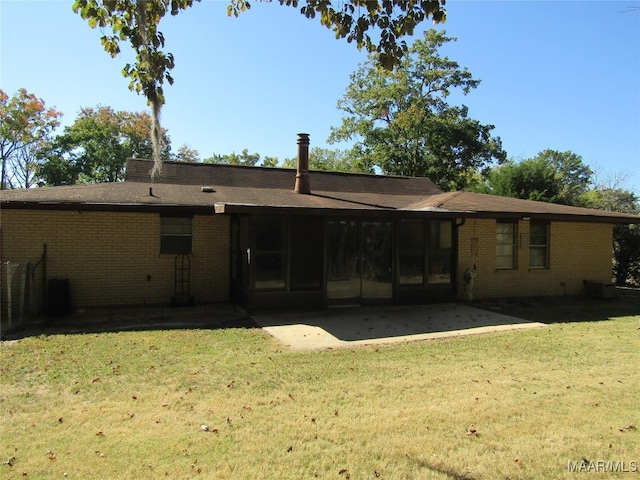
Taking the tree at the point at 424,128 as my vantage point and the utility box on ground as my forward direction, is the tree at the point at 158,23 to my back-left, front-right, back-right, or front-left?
front-right

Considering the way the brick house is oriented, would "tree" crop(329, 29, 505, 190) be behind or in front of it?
in front

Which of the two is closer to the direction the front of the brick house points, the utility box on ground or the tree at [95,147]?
the tree

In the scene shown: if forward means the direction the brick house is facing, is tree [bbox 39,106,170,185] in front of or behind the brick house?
in front

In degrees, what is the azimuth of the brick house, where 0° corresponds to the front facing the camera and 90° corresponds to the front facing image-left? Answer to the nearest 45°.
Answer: approximately 180°

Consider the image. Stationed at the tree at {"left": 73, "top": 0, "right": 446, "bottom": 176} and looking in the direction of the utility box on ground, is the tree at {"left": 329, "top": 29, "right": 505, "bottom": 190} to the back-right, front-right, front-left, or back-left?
front-left

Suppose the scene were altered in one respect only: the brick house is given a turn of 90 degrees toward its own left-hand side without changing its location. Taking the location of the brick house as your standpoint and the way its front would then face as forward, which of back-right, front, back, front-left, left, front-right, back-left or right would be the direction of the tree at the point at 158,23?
left

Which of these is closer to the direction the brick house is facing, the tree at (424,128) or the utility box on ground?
the tree
